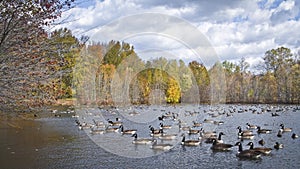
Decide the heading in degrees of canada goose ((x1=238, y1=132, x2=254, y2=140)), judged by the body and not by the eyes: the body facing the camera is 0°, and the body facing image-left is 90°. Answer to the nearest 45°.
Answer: approximately 90°
